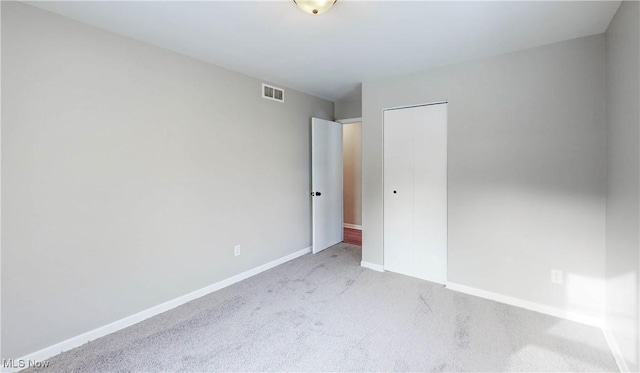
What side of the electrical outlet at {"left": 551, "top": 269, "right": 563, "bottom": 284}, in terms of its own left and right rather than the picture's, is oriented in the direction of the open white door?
right

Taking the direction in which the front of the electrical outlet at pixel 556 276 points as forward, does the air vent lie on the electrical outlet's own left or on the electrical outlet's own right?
on the electrical outlet's own right

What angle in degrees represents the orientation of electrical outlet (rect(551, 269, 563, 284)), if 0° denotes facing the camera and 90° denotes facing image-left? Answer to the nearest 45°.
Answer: approximately 0°

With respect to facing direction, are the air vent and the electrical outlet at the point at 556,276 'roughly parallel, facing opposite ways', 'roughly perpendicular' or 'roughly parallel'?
roughly perpendicular

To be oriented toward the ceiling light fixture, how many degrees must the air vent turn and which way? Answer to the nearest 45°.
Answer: approximately 45° to its right

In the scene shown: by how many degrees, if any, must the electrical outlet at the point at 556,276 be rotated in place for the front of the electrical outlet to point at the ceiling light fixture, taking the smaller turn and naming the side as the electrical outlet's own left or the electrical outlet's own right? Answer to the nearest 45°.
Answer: approximately 45° to the electrical outlet's own right
